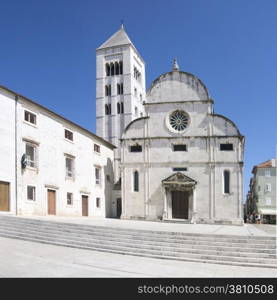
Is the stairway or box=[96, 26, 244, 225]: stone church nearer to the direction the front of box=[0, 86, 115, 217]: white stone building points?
the stairway

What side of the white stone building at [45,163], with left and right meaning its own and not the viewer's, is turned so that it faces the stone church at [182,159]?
left

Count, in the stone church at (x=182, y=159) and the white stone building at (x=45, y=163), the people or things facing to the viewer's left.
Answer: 0

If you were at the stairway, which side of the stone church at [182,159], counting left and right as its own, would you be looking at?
front

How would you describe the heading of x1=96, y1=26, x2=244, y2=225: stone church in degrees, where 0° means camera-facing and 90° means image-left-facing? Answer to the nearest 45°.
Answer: approximately 0°

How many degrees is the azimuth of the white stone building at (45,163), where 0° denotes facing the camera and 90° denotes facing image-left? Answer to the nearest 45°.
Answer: approximately 315°
